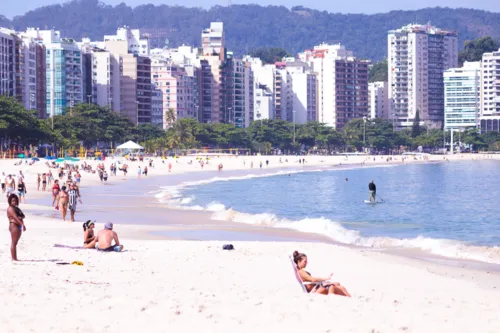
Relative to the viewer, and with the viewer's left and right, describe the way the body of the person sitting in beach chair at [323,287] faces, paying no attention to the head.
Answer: facing to the right of the viewer

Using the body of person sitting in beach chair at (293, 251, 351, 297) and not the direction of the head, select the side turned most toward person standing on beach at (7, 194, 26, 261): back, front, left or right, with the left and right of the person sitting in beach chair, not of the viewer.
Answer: back

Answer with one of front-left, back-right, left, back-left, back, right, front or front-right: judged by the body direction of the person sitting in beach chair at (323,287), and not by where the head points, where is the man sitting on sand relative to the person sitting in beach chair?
back-left
